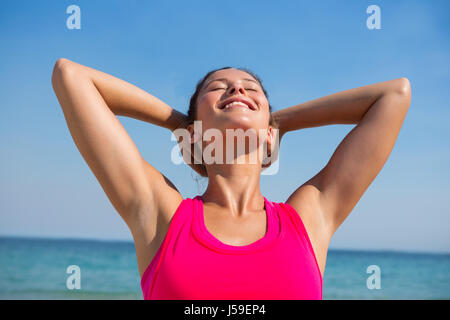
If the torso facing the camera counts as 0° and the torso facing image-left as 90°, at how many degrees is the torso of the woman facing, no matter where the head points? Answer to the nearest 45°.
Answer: approximately 0°
